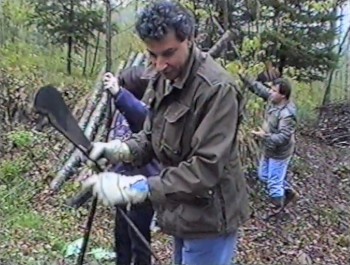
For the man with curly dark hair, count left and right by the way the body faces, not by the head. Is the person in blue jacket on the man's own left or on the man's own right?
on the man's own right

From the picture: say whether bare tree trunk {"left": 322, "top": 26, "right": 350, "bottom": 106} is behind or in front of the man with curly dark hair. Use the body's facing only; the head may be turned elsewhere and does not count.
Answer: behind

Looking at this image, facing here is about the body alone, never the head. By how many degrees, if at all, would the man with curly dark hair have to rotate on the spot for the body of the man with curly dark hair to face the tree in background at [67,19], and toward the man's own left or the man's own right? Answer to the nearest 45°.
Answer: approximately 135° to the man's own right

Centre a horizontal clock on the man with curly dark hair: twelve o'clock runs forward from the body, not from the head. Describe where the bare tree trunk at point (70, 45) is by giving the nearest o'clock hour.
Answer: The bare tree trunk is roughly at 4 o'clock from the man with curly dark hair.

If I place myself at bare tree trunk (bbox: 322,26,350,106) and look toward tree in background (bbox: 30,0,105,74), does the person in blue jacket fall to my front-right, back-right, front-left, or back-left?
front-left

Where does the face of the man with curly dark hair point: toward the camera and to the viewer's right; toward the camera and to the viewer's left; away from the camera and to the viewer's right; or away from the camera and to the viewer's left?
toward the camera and to the viewer's left
